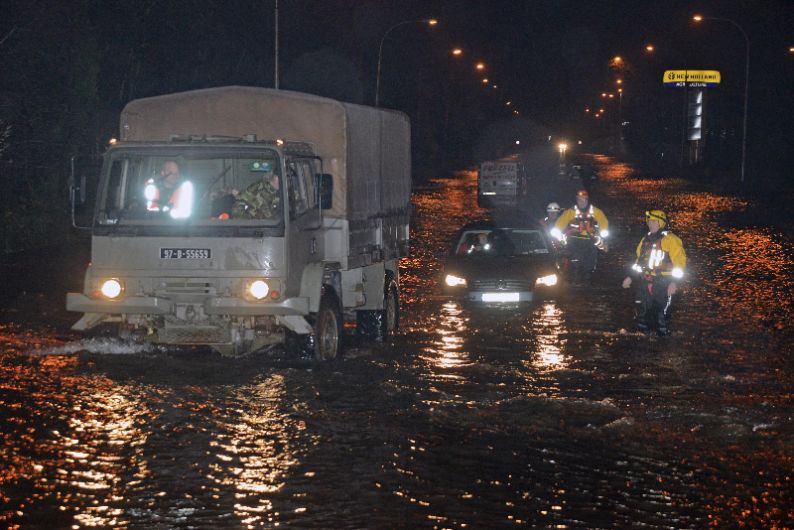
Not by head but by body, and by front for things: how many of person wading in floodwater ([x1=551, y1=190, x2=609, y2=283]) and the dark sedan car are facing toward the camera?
2

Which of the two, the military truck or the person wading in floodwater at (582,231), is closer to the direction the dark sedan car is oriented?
the military truck

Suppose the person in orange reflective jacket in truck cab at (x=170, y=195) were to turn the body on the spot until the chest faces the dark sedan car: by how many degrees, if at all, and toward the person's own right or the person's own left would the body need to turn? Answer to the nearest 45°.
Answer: approximately 135° to the person's own left

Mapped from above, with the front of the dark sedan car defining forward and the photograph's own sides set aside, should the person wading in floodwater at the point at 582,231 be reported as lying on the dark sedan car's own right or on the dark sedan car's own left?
on the dark sedan car's own left

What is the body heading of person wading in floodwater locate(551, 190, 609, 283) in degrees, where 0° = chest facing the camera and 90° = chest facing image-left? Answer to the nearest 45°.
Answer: approximately 0°

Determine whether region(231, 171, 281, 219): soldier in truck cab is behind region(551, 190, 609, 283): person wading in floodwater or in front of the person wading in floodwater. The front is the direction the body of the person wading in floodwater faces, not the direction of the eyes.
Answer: in front
